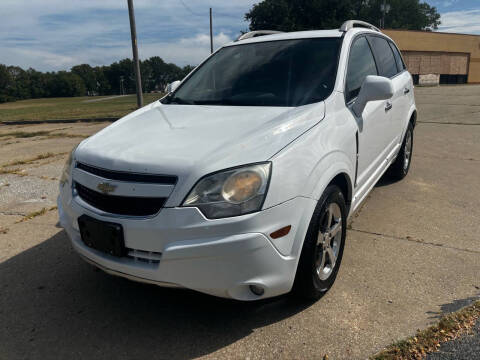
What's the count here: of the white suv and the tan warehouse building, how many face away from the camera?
0

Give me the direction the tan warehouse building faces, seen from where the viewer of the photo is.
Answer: facing the viewer

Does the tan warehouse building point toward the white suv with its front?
yes

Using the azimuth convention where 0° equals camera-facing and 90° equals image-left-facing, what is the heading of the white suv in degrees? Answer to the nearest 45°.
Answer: approximately 45°

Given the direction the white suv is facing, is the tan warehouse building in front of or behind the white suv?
behind

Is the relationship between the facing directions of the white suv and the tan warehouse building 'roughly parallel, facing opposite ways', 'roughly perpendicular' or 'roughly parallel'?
roughly parallel
